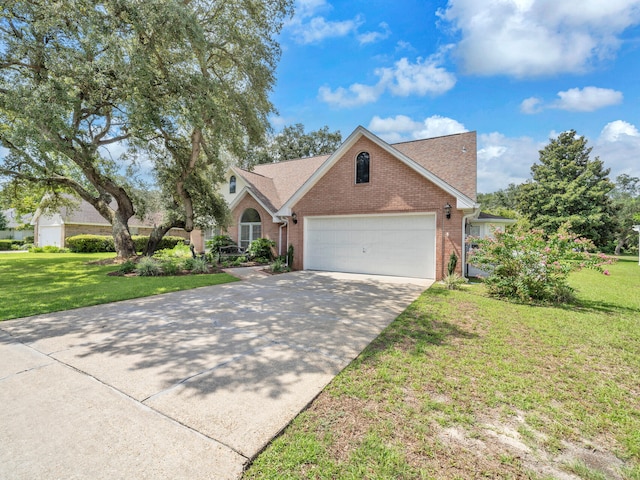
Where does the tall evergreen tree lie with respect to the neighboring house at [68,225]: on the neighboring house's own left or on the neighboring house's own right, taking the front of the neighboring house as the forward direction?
on the neighboring house's own left

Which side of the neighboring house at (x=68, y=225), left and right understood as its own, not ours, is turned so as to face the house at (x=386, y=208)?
left

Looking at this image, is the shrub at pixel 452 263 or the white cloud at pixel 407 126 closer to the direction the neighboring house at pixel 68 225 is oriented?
the shrub

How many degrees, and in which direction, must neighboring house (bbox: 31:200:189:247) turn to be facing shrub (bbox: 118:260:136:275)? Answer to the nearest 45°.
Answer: approximately 45° to its left

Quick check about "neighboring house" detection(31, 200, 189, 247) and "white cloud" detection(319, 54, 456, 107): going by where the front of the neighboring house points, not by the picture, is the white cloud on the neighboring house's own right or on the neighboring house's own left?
on the neighboring house's own left

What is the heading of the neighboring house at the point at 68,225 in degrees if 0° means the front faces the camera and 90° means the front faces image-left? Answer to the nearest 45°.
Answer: approximately 45°

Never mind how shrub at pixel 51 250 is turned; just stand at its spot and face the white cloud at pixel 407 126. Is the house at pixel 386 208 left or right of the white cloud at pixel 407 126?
right

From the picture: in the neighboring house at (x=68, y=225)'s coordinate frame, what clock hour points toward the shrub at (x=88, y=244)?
The shrub is roughly at 10 o'clock from the neighboring house.

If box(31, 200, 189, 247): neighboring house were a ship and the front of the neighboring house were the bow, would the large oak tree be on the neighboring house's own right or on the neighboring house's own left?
on the neighboring house's own left

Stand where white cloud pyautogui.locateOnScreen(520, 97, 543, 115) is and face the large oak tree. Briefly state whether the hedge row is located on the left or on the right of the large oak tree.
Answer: right

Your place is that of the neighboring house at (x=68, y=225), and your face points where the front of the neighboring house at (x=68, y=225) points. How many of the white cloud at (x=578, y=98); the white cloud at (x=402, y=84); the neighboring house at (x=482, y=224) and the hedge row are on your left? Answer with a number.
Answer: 3

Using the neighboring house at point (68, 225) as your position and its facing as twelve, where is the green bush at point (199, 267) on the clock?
The green bush is roughly at 10 o'clock from the neighboring house.
